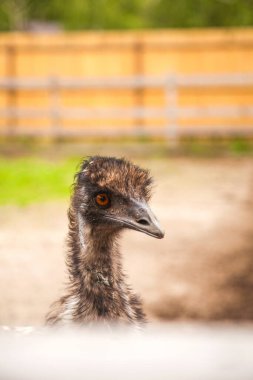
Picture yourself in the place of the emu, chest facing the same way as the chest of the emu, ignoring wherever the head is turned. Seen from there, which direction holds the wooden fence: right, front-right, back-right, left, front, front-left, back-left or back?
back-left

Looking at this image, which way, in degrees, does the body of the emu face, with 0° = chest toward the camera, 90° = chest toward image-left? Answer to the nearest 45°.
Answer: approximately 315°
